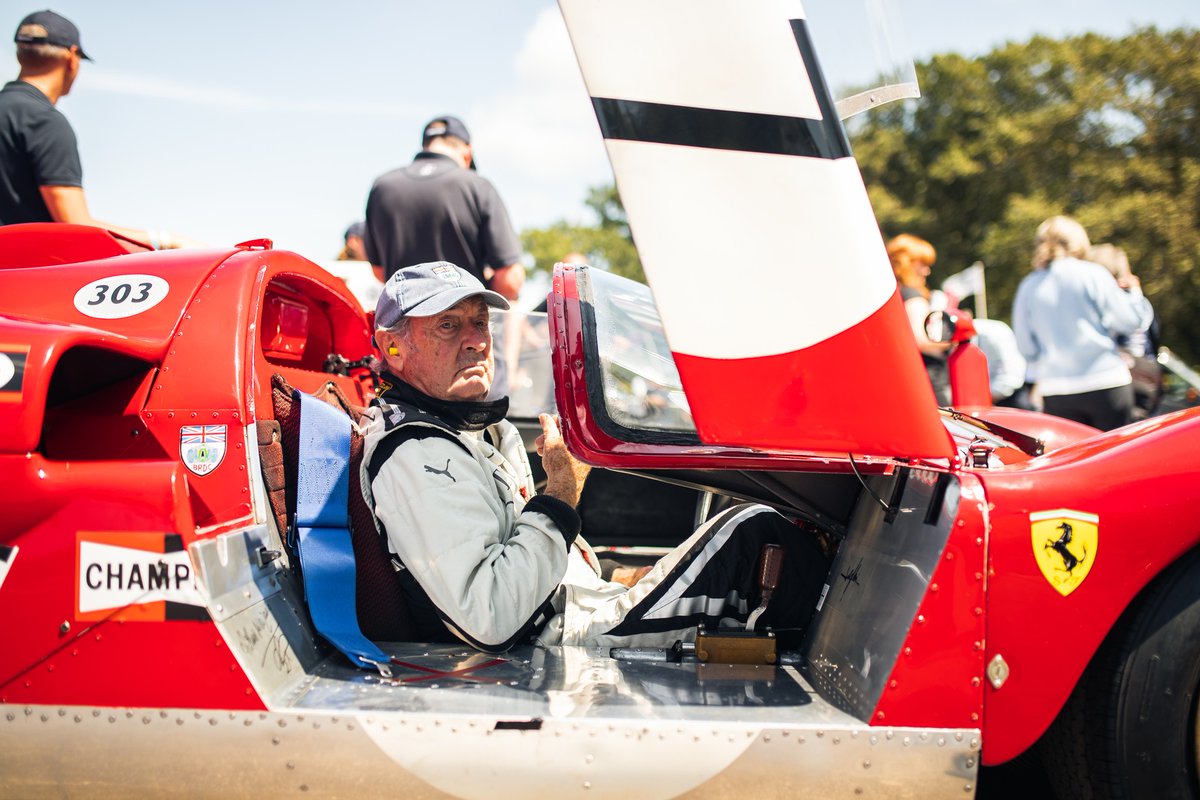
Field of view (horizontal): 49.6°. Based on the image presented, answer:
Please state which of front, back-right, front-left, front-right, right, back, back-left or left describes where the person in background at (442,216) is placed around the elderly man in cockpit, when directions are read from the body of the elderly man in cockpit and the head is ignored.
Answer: left

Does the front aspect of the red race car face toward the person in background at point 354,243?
no

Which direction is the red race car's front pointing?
to the viewer's right

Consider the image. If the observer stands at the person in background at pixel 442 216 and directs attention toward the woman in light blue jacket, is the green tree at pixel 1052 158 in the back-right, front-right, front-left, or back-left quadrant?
front-left

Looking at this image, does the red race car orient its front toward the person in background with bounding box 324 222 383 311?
no

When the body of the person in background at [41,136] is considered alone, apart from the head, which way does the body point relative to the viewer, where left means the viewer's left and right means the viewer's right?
facing away from the viewer and to the right of the viewer

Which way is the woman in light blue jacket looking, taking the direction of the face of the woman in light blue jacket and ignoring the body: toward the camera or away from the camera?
away from the camera

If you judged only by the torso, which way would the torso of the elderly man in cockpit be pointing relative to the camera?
to the viewer's right

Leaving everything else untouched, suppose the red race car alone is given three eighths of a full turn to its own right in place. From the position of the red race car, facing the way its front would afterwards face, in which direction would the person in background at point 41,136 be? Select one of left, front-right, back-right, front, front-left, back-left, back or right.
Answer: right

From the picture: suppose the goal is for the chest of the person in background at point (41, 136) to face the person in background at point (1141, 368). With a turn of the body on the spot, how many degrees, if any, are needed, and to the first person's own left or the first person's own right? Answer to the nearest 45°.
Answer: approximately 45° to the first person's own right
